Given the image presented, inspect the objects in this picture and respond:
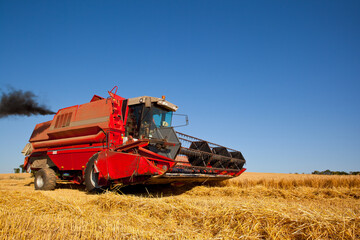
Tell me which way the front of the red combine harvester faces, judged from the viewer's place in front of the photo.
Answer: facing the viewer and to the right of the viewer
